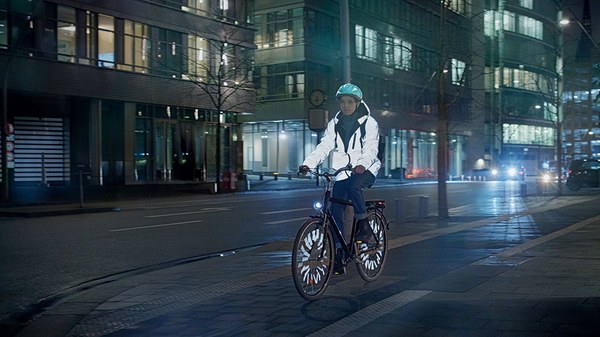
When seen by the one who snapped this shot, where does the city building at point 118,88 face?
facing the viewer and to the right of the viewer

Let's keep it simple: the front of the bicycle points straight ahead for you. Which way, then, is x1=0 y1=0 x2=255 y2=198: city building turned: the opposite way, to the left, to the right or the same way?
to the left

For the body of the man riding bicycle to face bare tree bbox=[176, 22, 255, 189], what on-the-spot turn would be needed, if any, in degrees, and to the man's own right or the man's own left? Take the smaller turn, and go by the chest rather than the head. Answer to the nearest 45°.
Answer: approximately 135° to the man's own right

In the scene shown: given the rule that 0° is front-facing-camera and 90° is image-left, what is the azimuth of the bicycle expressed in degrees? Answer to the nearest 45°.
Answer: approximately 45°

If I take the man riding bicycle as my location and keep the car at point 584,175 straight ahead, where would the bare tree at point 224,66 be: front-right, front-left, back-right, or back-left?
front-left

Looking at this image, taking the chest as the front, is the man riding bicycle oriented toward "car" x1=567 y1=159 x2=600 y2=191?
no

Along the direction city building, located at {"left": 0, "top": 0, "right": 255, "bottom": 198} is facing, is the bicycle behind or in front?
in front

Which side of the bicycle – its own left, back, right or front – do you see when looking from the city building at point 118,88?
right
